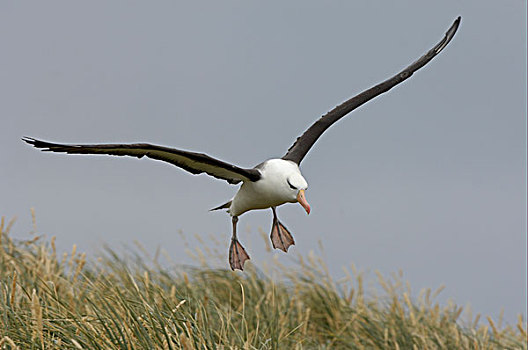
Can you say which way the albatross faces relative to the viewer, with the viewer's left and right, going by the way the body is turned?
facing the viewer and to the right of the viewer
